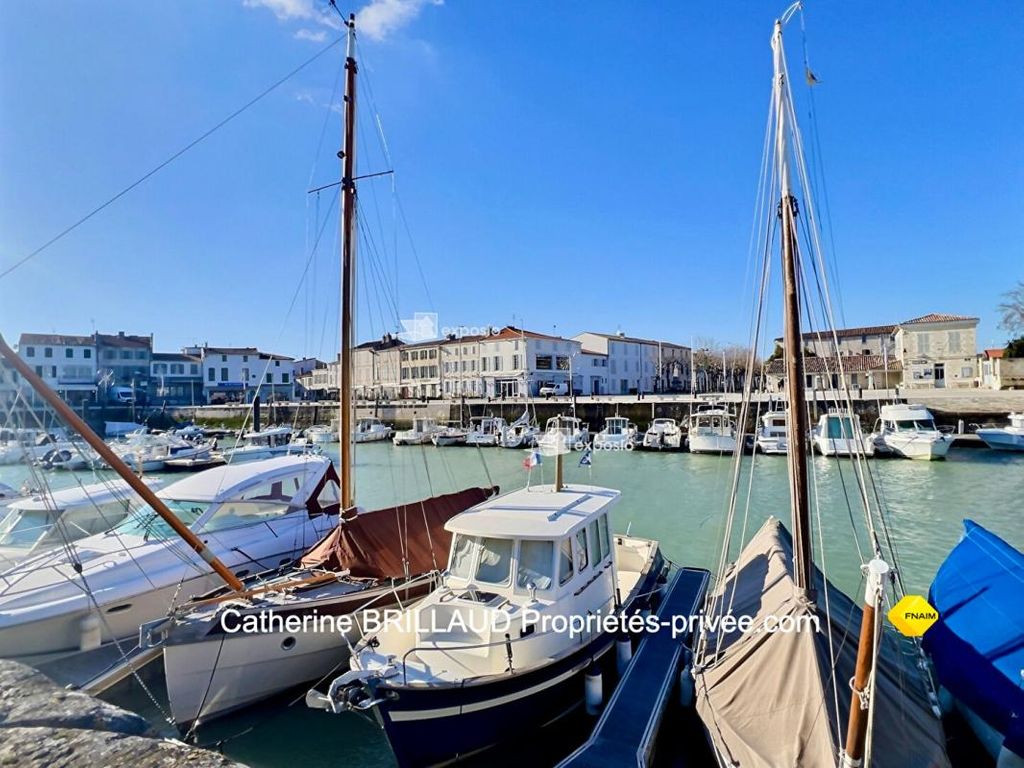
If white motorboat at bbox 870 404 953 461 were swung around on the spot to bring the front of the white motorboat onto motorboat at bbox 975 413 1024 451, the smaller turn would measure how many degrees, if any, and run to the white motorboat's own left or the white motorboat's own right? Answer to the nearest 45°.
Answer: approximately 90° to the white motorboat's own left

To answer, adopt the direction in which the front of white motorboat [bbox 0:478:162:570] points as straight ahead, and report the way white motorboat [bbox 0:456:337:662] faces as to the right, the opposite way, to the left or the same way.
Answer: the same way

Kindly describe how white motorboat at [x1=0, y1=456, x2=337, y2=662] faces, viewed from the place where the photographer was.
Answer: facing the viewer and to the left of the viewer

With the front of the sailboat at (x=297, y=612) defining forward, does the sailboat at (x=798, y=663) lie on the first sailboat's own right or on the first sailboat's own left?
on the first sailboat's own left

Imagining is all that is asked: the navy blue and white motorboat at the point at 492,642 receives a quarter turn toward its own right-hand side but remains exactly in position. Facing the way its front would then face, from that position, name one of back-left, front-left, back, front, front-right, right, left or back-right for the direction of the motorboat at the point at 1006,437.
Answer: right

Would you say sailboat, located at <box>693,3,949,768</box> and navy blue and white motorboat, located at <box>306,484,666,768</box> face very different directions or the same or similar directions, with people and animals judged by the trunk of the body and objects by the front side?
same or similar directions

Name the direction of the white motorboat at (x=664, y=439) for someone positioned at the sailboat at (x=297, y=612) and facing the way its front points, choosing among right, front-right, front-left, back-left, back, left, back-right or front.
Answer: back

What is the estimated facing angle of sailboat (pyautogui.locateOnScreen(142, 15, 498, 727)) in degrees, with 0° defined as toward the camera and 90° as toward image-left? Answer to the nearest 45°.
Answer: approximately 45°

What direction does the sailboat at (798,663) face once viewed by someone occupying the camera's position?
facing the viewer

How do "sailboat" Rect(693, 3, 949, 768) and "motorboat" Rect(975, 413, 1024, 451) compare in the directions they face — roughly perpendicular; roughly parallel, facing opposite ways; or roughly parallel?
roughly perpendicular

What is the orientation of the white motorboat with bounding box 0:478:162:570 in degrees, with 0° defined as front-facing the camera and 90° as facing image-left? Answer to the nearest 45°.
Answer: approximately 45°

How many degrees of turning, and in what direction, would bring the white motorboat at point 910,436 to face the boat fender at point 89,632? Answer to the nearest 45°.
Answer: approximately 45° to its right

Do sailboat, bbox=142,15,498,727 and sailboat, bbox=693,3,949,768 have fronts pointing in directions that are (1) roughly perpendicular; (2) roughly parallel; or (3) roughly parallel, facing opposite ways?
roughly parallel

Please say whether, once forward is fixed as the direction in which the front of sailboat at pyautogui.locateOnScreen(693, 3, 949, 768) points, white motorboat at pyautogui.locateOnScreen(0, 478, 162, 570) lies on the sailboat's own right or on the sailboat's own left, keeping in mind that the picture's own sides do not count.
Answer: on the sailboat's own right

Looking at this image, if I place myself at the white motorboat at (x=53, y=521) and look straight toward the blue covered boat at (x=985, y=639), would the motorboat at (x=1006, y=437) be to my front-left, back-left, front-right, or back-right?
front-left
